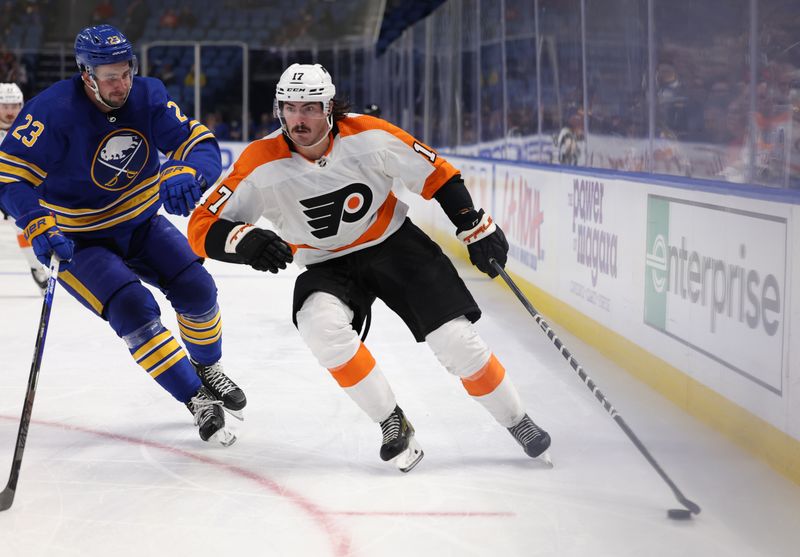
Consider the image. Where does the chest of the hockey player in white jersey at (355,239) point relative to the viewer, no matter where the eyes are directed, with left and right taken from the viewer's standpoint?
facing the viewer

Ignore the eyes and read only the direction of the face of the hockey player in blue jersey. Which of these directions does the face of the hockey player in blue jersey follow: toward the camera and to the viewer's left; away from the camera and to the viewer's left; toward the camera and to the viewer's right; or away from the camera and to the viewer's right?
toward the camera and to the viewer's right
